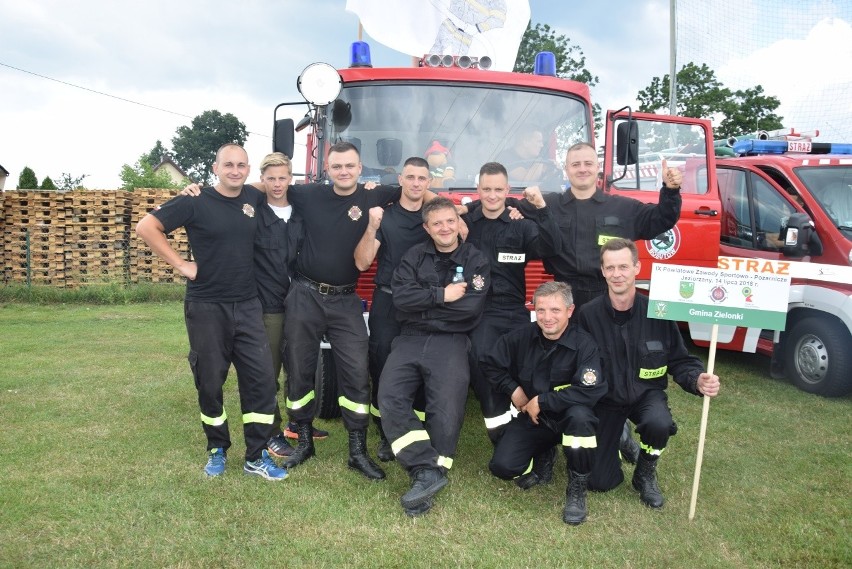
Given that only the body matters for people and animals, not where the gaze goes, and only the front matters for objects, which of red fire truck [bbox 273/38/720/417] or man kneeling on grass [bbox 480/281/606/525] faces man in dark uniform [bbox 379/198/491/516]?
the red fire truck

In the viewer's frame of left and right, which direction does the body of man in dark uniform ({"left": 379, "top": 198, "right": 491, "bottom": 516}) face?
facing the viewer

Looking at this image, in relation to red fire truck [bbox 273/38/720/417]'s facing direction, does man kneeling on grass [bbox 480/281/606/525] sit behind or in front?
in front

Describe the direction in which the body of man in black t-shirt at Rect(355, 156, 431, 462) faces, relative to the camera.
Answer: toward the camera

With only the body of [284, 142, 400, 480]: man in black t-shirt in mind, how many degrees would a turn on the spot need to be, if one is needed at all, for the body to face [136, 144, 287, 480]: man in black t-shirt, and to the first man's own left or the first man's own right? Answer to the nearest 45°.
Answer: approximately 90° to the first man's own right

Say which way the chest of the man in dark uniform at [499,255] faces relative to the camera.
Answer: toward the camera

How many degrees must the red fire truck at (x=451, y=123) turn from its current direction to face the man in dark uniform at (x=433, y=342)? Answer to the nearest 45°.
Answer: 0° — it already faces them

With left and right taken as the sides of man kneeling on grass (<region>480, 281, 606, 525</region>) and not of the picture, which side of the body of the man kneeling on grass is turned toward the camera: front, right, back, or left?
front

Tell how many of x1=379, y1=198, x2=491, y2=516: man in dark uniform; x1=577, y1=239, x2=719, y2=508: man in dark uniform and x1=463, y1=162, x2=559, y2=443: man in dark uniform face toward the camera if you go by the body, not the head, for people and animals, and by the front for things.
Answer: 3
